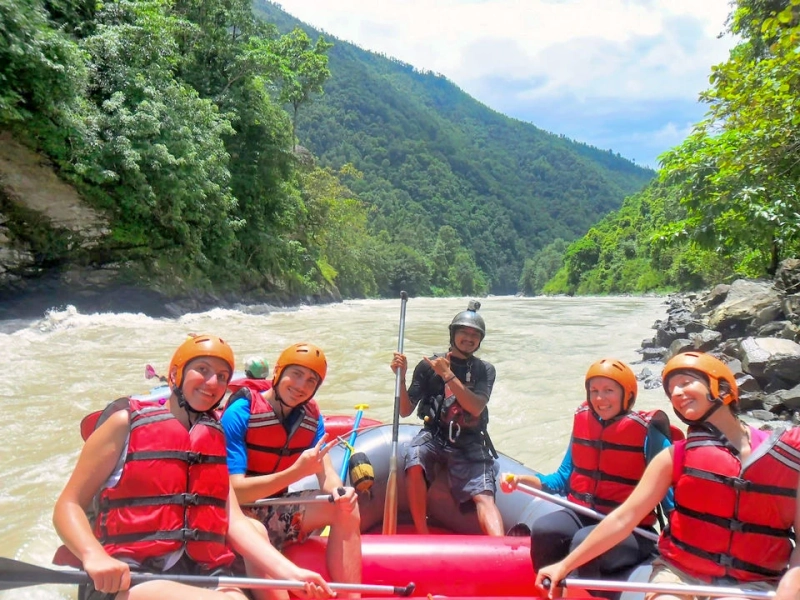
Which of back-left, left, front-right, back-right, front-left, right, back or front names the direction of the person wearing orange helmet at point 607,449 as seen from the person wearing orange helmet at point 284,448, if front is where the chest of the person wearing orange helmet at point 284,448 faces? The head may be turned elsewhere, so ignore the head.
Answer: front-left

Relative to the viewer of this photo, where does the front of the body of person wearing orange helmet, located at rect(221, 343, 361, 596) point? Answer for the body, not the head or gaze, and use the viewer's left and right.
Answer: facing the viewer and to the right of the viewer

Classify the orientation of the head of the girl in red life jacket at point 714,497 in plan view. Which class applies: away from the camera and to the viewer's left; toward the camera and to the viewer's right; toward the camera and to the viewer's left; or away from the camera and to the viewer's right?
toward the camera and to the viewer's left

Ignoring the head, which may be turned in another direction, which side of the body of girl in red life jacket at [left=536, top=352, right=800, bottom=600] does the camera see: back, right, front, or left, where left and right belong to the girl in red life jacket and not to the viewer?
front

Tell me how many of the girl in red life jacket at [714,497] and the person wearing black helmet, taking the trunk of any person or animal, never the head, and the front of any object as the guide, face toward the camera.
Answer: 2

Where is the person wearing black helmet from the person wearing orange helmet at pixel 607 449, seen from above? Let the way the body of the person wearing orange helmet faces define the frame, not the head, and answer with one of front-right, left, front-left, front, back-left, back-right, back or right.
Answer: right

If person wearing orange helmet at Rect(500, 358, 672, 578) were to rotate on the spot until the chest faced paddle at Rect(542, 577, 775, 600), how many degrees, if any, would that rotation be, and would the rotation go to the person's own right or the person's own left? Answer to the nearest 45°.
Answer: approximately 45° to the person's own left

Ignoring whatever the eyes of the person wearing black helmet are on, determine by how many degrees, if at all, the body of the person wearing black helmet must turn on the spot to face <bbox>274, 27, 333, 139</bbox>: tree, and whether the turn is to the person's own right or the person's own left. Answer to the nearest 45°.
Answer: approximately 180°

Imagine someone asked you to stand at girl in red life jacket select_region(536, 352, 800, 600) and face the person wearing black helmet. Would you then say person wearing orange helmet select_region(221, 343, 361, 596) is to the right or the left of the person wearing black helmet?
left

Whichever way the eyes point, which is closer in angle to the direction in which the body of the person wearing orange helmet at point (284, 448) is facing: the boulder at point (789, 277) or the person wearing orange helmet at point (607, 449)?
the person wearing orange helmet
